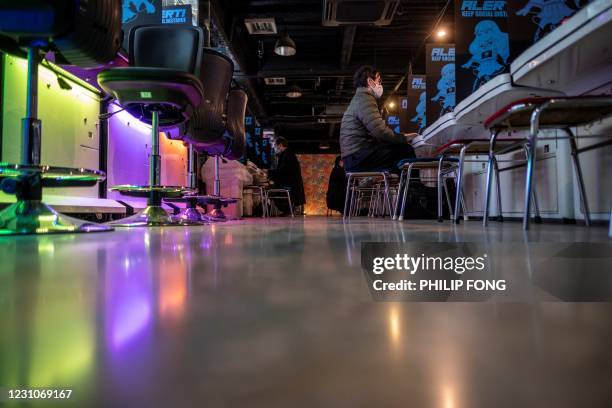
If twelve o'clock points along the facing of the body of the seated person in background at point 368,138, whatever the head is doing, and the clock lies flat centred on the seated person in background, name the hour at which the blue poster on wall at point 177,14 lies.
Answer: The blue poster on wall is roughly at 6 o'clock from the seated person in background.

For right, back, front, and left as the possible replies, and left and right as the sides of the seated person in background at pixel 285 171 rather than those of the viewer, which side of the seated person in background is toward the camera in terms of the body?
left

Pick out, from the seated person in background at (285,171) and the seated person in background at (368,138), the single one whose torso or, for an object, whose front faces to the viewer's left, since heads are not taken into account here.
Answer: the seated person in background at (285,171)

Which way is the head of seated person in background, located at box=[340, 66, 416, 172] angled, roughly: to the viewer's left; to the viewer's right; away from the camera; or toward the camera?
to the viewer's right

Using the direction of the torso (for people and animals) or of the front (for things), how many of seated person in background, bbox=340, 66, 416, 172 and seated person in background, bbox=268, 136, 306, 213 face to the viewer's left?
1

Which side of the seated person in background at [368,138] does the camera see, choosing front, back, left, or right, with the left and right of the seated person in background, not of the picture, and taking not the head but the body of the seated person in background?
right

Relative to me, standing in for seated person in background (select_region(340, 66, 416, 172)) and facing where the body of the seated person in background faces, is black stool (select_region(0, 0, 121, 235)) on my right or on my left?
on my right

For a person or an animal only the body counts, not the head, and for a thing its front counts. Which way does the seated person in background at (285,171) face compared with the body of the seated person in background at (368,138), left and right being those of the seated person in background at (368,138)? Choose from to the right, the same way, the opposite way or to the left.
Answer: the opposite way

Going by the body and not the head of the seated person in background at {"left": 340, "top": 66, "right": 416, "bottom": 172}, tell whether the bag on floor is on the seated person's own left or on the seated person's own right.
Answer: on the seated person's own right

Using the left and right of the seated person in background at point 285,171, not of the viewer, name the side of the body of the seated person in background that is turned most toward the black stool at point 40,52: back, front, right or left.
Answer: left
